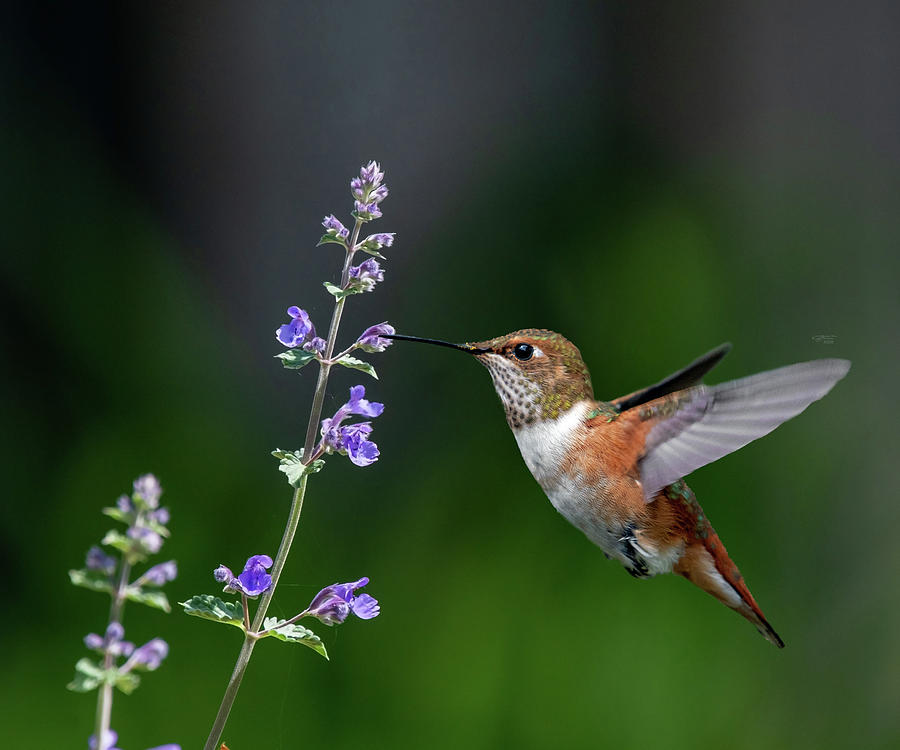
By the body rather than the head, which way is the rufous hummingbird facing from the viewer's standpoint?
to the viewer's left
